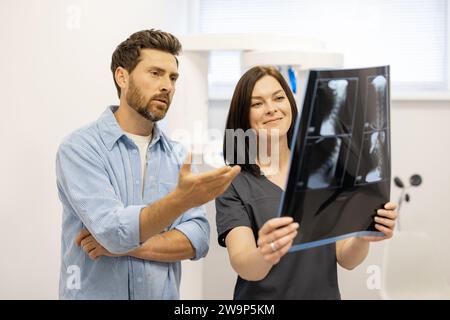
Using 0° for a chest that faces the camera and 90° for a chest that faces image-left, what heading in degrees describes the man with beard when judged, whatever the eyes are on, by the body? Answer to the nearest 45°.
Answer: approximately 315°

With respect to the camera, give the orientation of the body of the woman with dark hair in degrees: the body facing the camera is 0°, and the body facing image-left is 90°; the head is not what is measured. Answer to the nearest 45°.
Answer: approximately 315°
